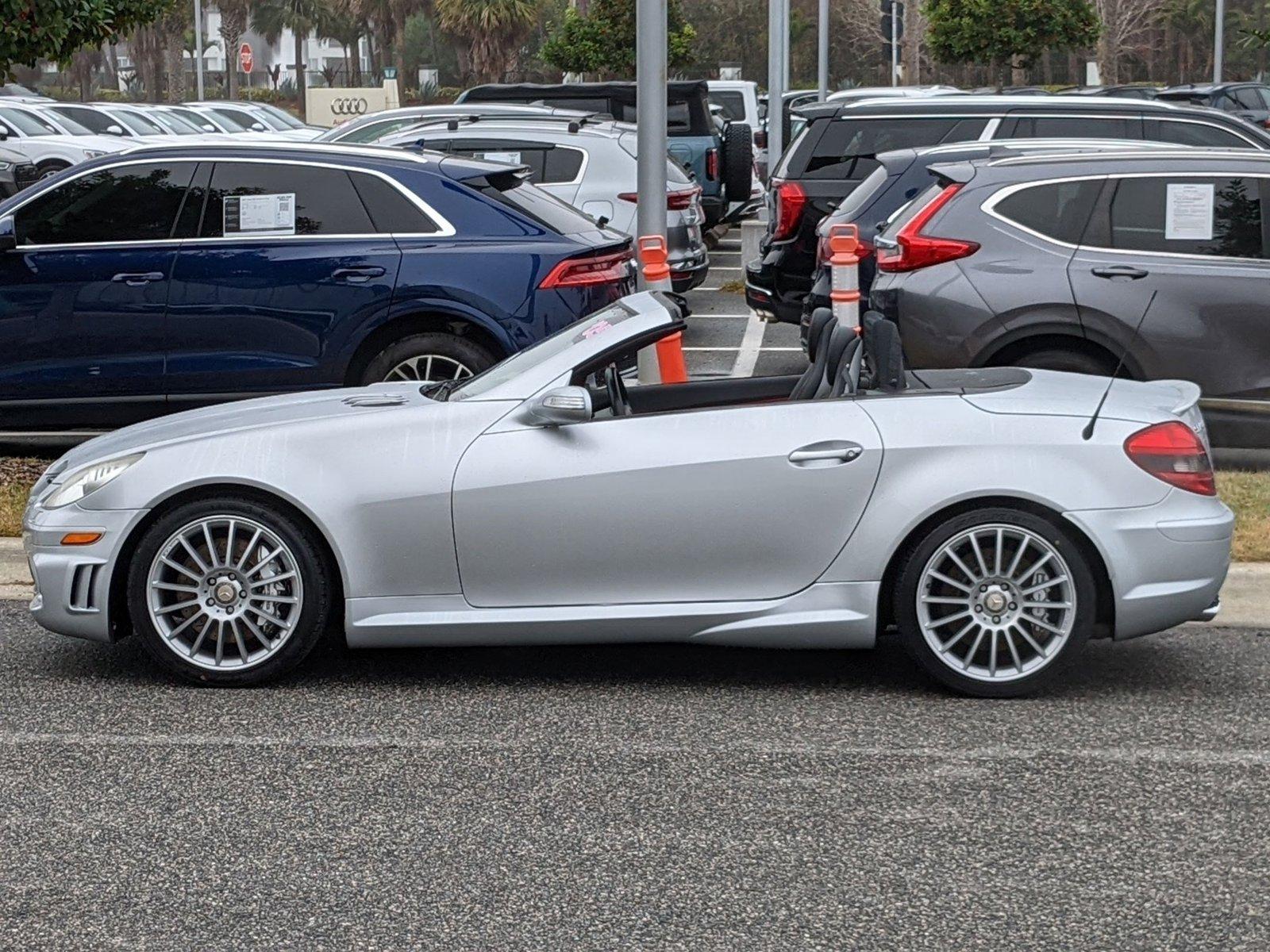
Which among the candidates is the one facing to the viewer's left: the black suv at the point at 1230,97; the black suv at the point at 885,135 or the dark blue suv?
the dark blue suv

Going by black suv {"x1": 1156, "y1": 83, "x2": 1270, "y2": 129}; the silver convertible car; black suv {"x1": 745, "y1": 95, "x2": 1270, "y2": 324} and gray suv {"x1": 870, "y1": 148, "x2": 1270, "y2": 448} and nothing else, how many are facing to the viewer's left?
1

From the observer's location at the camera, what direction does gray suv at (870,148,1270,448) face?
facing to the right of the viewer

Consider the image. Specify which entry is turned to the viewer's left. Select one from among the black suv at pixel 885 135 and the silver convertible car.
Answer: the silver convertible car

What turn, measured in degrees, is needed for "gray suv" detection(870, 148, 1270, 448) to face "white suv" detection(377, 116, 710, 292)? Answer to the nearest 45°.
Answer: approximately 135° to its left

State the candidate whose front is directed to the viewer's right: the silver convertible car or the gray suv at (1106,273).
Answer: the gray suv

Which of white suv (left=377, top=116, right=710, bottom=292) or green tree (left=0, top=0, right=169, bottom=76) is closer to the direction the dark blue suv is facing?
the green tree

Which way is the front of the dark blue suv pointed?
to the viewer's left

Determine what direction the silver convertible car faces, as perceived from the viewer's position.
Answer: facing to the left of the viewer

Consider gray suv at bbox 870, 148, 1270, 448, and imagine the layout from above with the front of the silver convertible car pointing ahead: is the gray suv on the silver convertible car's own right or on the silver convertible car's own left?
on the silver convertible car's own right

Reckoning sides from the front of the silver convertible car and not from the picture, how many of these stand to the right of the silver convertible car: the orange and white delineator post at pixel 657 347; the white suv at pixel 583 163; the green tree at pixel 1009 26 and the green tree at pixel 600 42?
4
